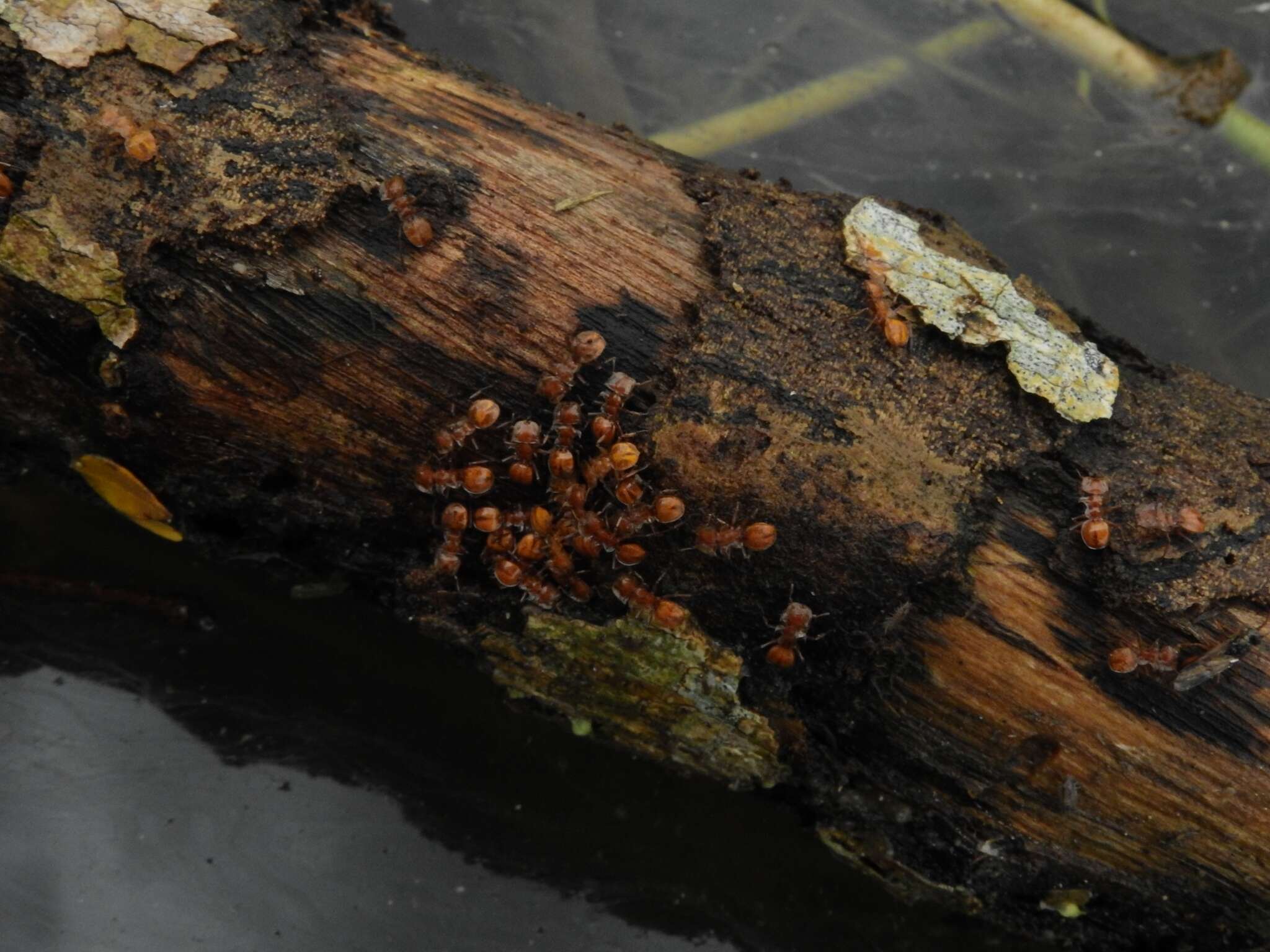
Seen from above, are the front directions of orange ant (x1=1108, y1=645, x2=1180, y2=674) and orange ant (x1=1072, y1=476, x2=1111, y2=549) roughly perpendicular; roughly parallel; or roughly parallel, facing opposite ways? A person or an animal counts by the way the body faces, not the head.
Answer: roughly perpendicular

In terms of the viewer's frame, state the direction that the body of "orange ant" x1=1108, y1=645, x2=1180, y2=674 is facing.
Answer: to the viewer's right

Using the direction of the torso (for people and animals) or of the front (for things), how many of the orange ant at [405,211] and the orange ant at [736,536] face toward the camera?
0

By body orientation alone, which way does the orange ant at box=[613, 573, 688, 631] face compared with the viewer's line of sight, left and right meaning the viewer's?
facing away from the viewer and to the left of the viewer

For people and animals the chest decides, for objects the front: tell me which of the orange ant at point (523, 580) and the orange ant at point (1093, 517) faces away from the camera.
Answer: the orange ant at point (1093, 517)

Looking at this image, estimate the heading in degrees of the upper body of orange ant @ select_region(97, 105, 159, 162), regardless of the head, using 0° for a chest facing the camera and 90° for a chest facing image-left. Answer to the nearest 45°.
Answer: approximately 135°

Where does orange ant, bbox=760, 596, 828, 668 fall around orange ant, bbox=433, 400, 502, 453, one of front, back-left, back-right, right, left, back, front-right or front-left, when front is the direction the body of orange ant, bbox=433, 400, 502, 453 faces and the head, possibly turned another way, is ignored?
back-left

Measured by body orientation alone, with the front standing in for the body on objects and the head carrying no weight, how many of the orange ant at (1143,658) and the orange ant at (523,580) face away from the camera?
0

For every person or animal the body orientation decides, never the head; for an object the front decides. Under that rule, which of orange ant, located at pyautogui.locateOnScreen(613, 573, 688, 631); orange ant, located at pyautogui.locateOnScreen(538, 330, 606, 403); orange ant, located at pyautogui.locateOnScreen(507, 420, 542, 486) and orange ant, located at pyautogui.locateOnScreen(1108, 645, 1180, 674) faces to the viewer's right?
orange ant, located at pyautogui.locateOnScreen(1108, 645, 1180, 674)

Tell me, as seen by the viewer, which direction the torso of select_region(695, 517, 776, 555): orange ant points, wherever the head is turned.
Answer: to the viewer's left

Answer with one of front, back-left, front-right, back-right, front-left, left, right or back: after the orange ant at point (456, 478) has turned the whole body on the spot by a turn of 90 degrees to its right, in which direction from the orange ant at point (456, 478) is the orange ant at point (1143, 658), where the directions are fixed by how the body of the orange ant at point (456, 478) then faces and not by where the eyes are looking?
right
